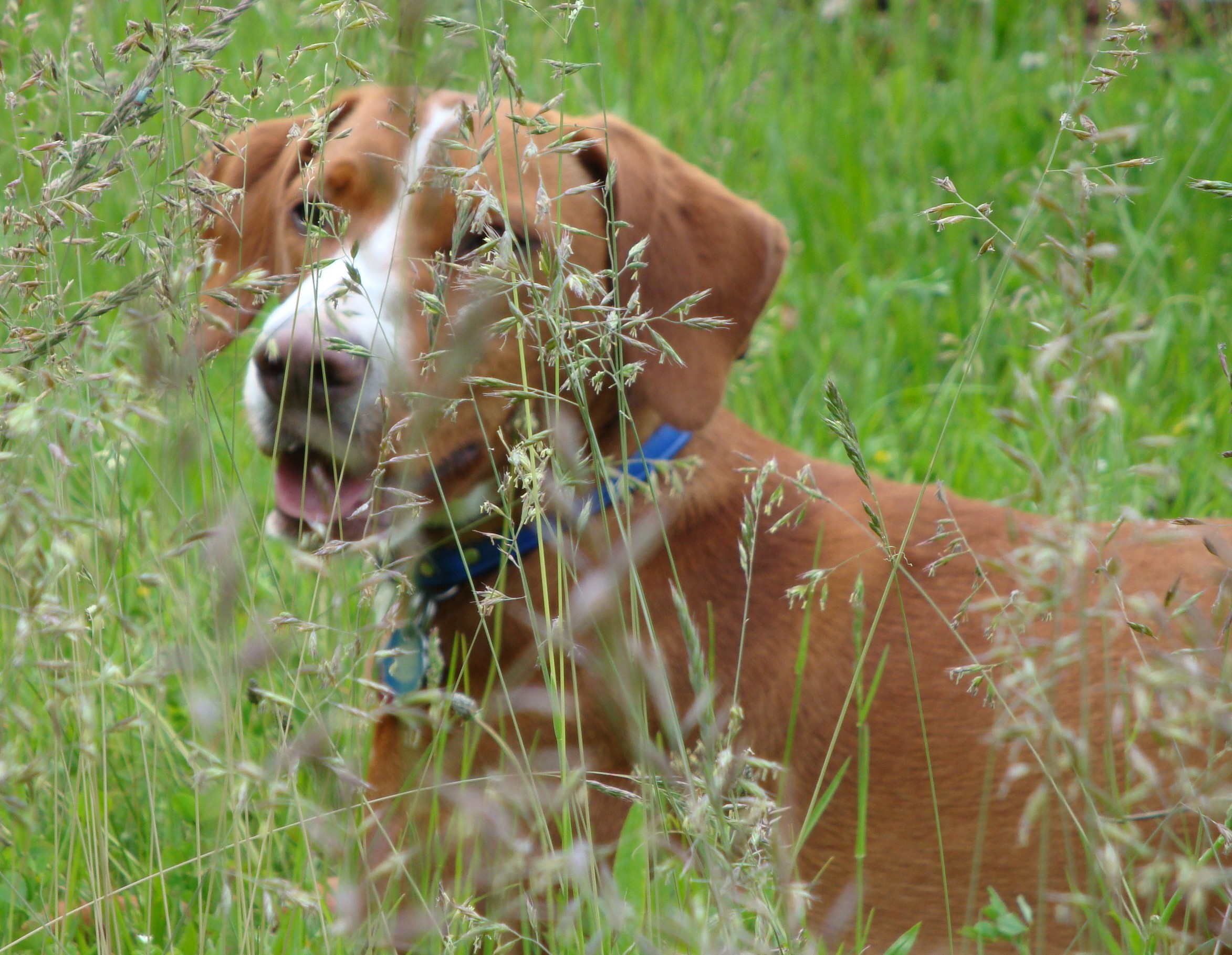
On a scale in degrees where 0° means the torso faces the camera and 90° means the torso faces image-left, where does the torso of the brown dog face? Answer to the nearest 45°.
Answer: approximately 45°
